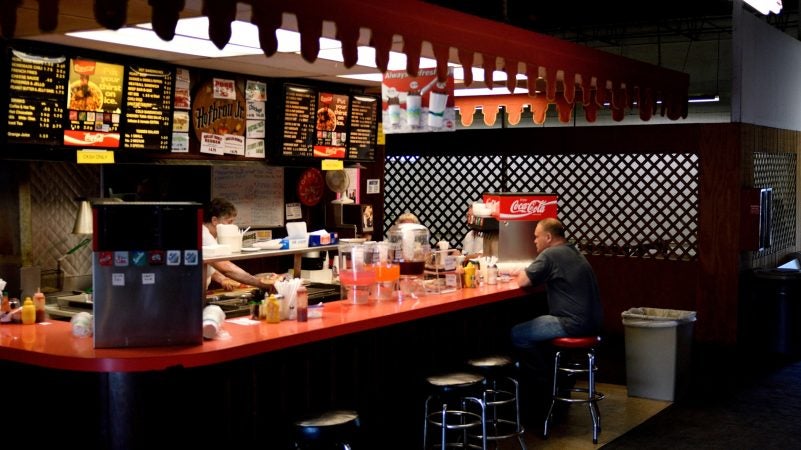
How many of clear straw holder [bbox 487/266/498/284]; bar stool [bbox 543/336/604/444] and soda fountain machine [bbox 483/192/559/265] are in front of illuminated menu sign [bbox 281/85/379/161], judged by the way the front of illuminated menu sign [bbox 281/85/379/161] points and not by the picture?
3

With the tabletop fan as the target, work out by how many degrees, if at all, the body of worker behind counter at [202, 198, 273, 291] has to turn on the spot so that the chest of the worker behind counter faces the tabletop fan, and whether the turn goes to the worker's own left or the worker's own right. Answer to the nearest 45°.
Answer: approximately 45° to the worker's own left

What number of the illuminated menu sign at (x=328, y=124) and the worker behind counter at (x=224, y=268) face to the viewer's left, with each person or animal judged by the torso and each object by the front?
0

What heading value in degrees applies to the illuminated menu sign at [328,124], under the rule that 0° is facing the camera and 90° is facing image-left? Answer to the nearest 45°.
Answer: approximately 315°

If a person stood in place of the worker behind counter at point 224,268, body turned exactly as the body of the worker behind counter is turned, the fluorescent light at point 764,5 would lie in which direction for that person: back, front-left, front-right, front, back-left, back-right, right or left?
front

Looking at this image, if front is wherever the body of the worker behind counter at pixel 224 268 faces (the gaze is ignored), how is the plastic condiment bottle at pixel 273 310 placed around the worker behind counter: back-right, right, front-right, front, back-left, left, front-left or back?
right

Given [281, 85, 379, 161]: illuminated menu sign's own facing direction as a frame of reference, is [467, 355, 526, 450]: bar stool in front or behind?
in front

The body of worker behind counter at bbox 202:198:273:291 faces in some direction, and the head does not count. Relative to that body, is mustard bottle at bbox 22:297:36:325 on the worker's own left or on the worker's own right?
on the worker's own right

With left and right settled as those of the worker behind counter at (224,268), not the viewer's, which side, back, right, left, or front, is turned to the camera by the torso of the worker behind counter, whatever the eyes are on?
right

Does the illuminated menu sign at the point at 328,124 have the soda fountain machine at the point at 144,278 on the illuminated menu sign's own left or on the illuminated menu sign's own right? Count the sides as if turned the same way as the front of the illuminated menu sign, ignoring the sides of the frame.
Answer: on the illuminated menu sign's own right

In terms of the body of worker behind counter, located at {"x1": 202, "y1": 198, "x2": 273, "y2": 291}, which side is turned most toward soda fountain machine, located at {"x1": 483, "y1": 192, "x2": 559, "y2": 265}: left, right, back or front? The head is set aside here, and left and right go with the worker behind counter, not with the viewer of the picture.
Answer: front

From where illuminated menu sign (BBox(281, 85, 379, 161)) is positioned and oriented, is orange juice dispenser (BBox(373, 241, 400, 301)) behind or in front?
in front

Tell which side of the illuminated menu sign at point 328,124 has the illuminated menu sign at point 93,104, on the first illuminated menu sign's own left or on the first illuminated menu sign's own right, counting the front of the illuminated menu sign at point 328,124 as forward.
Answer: on the first illuminated menu sign's own right

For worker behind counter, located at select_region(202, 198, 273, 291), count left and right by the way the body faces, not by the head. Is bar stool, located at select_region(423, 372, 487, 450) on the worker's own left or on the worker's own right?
on the worker's own right

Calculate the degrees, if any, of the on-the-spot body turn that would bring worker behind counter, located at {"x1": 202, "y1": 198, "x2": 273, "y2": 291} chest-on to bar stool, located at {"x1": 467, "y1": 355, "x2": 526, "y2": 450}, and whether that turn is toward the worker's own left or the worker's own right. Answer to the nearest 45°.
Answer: approximately 45° to the worker's own right
